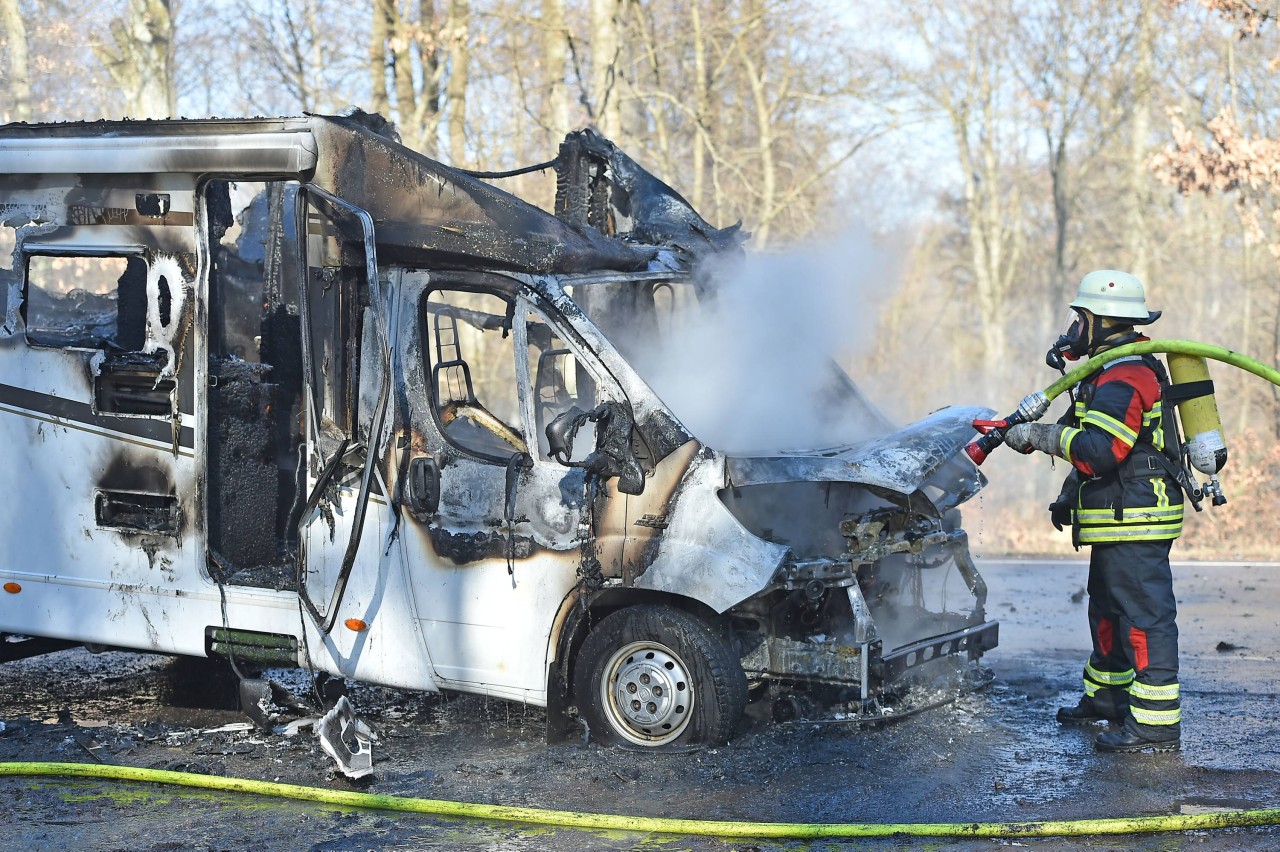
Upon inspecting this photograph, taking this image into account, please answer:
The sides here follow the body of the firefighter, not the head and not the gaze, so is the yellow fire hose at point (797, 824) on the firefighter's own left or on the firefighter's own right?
on the firefighter's own left

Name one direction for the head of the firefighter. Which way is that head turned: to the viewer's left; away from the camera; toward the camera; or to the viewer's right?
to the viewer's left

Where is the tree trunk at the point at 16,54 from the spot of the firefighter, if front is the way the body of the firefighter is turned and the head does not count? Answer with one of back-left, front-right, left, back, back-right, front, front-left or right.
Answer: front-right

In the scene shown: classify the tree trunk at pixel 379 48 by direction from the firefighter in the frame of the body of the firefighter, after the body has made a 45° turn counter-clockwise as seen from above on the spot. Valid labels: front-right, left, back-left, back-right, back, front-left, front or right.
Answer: right

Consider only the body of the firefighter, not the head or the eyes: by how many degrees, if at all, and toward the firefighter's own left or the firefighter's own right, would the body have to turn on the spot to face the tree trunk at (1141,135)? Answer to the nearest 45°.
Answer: approximately 90° to the firefighter's own right

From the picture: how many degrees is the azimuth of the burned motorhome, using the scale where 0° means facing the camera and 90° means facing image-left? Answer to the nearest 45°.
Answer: approximately 315°

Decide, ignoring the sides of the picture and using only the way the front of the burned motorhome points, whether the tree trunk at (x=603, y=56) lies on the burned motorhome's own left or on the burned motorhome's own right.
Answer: on the burned motorhome's own left

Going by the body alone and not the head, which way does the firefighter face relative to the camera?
to the viewer's left

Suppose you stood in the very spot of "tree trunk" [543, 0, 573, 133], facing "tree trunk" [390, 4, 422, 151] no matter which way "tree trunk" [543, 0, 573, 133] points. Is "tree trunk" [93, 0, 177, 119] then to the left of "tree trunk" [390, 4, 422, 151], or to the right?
left

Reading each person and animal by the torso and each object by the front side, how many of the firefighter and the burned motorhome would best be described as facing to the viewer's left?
1

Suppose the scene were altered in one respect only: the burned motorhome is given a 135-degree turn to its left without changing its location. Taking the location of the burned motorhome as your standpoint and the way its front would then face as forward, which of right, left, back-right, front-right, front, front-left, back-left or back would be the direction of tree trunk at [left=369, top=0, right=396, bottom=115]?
front

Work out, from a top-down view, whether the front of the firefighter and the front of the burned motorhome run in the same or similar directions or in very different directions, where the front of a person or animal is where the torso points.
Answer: very different directions

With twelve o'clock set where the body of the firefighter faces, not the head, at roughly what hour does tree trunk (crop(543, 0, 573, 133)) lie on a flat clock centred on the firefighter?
The tree trunk is roughly at 2 o'clock from the firefighter.
